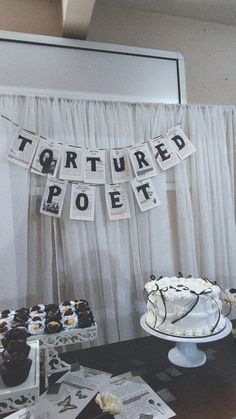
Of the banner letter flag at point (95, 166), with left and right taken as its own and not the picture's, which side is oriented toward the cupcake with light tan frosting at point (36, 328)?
front

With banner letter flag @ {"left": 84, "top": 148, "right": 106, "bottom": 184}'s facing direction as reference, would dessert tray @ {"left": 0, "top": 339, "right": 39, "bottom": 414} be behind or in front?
in front

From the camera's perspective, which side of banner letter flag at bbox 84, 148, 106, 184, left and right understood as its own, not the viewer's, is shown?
front

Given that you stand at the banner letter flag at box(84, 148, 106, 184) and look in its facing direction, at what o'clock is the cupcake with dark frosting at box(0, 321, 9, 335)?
The cupcake with dark frosting is roughly at 1 o'clock from the banner letter flag.

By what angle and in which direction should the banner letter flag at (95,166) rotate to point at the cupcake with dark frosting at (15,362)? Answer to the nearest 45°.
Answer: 0° — it already faces it
